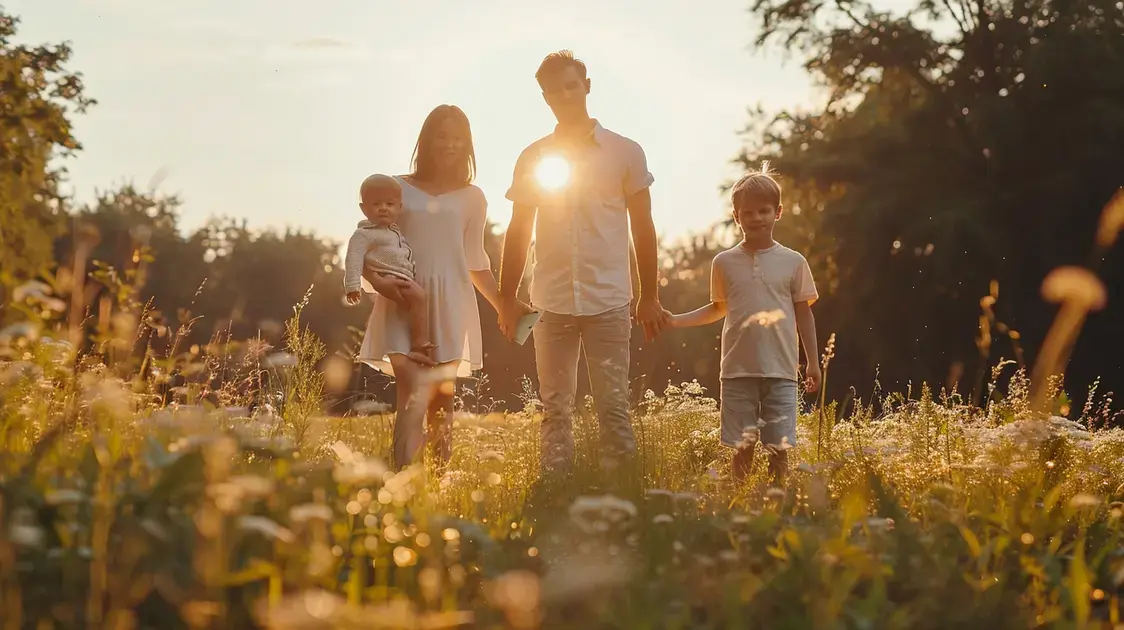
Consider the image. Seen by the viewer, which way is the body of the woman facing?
toward the camera

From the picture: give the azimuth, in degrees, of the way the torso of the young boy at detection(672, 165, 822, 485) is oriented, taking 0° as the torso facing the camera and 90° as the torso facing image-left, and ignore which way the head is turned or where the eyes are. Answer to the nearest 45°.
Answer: approximately 0°

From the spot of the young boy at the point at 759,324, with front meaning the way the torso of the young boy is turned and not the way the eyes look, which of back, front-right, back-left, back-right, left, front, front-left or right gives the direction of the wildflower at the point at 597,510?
front

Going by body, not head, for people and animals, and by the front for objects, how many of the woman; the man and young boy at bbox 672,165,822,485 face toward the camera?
3

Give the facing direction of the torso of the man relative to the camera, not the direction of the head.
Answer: toward the camera

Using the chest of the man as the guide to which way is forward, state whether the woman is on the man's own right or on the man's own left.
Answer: on the man's own right

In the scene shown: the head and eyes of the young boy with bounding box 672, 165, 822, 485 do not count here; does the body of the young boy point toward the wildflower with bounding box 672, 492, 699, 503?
yes

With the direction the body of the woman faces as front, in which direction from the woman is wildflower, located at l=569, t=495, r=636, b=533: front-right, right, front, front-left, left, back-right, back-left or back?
front
